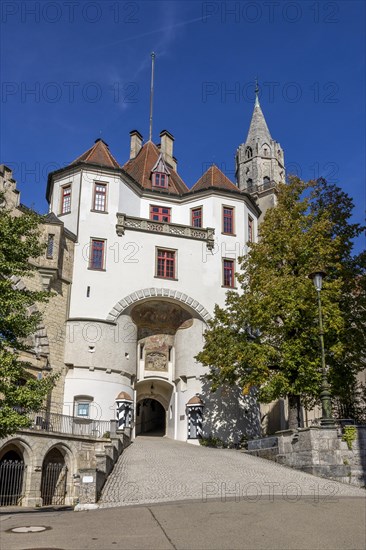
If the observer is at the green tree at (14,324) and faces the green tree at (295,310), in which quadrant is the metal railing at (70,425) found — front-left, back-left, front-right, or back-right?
front-left

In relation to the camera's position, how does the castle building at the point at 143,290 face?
facing the viewer

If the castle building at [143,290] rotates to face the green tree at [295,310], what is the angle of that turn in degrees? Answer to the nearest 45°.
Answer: approximately 45° to its left

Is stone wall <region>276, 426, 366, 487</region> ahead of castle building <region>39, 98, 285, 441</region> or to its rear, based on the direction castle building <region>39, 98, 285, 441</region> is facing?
ahead
